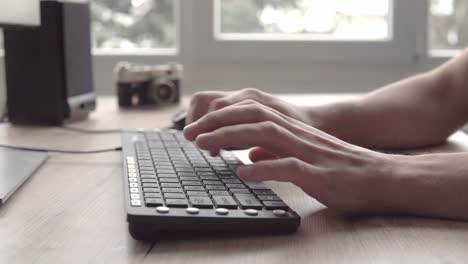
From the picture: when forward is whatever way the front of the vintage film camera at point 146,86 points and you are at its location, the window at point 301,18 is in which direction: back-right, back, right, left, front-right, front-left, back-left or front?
back-left

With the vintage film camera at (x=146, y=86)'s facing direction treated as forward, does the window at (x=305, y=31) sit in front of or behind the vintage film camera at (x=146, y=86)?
behind

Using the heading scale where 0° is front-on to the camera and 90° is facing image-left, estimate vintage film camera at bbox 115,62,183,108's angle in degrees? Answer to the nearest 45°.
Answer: approximately 0°

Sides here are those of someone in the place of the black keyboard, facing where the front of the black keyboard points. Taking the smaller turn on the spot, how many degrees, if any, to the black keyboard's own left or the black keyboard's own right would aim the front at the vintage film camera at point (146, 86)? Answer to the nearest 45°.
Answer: approximately 90° to the black keyboard's own left

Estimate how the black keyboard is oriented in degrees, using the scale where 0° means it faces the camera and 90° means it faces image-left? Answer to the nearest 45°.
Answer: approximately 270°

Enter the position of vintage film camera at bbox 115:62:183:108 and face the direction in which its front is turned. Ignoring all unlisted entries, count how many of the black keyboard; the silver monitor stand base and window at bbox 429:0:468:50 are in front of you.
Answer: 2

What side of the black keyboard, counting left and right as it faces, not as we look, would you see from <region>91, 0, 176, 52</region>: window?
left

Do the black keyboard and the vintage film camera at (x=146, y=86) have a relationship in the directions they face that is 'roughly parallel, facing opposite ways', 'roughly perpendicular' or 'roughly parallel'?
roughly perpendicular

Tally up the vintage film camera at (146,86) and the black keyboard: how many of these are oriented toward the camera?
1

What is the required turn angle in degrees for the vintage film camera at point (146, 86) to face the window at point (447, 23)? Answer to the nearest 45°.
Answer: approximately 135° to its left

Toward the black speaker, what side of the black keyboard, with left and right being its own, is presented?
left

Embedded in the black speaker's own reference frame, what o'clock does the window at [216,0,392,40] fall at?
The window is roughly at 9 o'clock from the black speaker.
